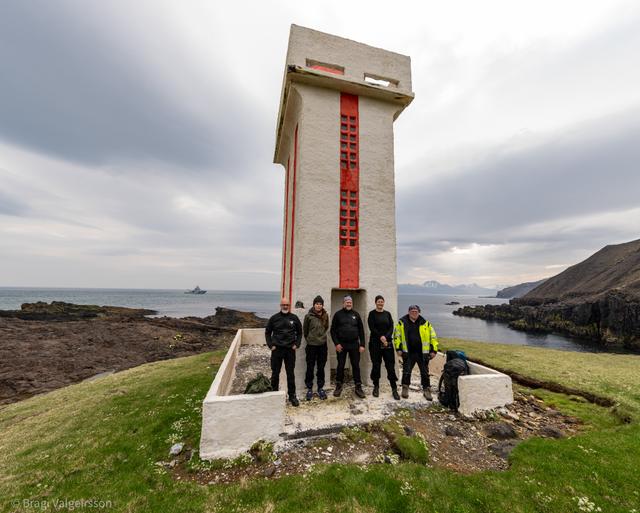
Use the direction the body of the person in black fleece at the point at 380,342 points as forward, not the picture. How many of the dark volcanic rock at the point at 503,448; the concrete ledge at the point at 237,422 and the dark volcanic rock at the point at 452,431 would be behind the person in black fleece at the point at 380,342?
0

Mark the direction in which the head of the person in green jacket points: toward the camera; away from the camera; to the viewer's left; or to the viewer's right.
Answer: toward the camera

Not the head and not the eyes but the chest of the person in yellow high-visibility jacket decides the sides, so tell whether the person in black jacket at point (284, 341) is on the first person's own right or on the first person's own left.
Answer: on the first person's own right

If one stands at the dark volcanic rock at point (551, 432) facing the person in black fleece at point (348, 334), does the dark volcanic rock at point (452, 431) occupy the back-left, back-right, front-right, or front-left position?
front-left

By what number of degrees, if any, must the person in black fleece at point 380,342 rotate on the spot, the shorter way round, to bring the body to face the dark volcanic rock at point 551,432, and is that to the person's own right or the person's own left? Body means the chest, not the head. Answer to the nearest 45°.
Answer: approximately 90° to the person's own left

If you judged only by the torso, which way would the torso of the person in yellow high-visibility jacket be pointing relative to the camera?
toward the camera

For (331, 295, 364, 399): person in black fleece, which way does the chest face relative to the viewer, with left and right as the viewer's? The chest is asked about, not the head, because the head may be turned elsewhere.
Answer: facing the viewer

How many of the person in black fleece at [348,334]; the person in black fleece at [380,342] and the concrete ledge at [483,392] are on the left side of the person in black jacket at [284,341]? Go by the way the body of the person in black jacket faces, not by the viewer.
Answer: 3

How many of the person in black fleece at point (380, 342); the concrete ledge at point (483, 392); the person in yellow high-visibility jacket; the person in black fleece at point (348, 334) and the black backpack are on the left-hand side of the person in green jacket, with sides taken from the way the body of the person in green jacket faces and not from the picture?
5

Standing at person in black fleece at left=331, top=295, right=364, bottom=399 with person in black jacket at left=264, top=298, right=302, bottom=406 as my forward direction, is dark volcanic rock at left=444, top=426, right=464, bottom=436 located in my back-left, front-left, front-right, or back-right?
back-left

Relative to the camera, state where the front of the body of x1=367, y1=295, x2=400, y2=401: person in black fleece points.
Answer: toward the camera

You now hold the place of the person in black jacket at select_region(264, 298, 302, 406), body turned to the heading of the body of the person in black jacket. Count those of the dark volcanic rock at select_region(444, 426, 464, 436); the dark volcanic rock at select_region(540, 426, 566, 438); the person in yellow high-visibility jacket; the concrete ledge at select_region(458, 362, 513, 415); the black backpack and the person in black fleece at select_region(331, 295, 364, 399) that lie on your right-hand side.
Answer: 0

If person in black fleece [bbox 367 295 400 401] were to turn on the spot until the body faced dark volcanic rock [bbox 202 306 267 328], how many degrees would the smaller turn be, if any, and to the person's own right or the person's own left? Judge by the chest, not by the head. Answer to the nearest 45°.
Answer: approximately 135° to the person's own right

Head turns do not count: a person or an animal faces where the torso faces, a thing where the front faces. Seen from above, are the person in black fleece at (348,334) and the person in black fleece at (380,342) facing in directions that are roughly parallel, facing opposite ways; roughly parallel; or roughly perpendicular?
roughly parallel

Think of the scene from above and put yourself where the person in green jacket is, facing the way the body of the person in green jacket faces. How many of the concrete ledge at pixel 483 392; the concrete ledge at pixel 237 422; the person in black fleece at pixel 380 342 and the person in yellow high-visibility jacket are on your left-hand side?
3
